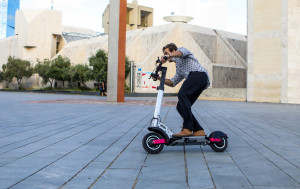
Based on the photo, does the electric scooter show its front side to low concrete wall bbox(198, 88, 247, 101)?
no

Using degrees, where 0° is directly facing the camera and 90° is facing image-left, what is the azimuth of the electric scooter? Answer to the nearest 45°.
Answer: approximately 90°

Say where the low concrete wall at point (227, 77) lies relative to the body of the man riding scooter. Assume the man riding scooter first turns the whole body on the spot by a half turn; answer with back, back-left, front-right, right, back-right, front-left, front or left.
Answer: left

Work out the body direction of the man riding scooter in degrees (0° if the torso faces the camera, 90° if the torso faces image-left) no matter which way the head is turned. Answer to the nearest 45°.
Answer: approximately 90°

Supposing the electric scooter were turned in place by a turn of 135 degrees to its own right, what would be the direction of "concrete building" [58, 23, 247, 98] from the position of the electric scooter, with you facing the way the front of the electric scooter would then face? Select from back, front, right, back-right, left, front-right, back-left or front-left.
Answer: front-left

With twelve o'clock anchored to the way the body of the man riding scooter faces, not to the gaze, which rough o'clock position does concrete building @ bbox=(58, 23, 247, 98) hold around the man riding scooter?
The concrete building is roughly at 3 o'clock from the man riding scooter.

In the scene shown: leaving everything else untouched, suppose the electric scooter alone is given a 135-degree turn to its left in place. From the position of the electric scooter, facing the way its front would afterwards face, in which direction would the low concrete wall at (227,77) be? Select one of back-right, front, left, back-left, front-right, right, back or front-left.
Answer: back-left

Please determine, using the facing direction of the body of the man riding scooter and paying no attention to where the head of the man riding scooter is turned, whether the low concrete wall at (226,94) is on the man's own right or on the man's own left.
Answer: on the man's own right
